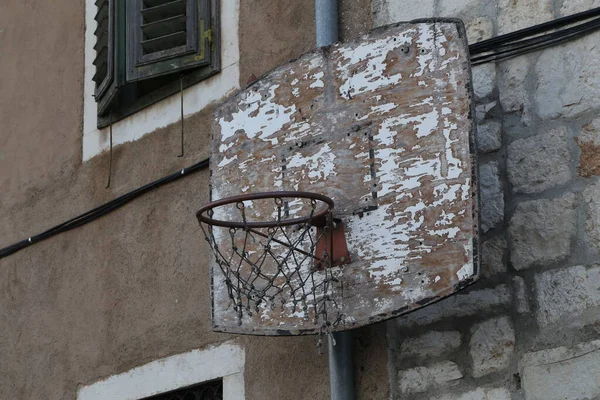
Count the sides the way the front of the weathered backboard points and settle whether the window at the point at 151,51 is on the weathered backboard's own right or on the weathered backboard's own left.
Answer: on the weathered backboard's own right

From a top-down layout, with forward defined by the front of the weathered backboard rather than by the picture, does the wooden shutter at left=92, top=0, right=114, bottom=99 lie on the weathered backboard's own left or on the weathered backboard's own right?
on the weathered backboard's own right

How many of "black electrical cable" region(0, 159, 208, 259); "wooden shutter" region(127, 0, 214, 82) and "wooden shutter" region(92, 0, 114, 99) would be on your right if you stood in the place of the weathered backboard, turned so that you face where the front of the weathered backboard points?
3

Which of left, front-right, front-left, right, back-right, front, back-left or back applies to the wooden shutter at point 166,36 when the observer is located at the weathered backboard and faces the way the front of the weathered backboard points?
right

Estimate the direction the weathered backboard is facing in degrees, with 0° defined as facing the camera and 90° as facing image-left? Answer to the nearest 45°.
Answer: approximately 45°

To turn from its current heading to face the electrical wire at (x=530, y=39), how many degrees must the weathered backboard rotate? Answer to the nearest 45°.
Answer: approximately 135° to its left

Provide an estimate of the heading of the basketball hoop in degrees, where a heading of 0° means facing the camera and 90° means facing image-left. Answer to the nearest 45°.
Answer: approximately 45°

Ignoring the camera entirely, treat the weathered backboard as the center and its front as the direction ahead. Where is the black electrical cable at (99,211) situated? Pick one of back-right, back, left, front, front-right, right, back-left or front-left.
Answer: right
